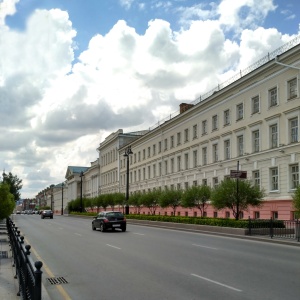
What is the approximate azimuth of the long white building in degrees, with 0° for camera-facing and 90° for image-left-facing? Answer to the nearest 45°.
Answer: approximately 45°

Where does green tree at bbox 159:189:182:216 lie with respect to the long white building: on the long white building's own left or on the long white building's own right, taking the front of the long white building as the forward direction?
on the long white building's own right

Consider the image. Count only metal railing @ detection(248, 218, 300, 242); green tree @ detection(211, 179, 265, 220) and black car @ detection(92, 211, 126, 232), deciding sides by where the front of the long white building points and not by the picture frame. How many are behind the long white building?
0

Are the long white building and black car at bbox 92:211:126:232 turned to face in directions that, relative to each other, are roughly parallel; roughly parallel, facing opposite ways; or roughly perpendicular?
roughly perpendicular

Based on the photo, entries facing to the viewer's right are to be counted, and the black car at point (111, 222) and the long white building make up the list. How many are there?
0

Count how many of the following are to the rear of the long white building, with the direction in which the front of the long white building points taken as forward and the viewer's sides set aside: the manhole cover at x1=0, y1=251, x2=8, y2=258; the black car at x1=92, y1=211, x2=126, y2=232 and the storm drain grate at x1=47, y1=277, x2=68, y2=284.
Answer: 0

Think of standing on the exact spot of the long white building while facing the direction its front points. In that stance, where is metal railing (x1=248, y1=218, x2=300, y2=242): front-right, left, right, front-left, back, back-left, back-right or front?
front-left
